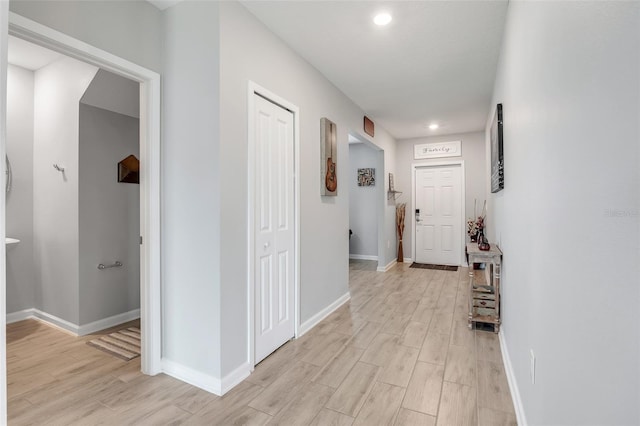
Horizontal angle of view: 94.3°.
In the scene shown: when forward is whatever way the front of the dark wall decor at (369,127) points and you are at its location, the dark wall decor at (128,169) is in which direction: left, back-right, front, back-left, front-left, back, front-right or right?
back-right

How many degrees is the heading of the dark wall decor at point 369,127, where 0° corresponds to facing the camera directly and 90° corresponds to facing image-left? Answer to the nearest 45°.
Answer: approximately 270°

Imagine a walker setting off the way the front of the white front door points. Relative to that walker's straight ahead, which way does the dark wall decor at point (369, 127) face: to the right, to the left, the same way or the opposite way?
to the left

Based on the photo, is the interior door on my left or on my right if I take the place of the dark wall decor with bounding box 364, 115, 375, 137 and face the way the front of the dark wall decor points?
on my right

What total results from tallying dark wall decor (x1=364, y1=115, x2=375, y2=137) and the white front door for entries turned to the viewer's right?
1

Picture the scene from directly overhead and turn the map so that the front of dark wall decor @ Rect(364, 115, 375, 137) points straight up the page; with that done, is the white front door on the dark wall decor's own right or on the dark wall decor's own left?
on the dark wall decor's own left

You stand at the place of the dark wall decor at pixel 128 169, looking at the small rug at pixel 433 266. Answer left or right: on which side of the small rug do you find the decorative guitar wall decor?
right

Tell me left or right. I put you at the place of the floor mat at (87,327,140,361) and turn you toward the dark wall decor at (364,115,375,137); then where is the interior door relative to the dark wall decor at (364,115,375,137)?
right

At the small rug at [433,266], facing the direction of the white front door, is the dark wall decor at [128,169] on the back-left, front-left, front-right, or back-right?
back-left

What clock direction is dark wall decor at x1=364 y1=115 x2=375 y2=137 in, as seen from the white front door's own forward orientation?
The dark wall decor is roughly at 1 o'clock from the white front door.

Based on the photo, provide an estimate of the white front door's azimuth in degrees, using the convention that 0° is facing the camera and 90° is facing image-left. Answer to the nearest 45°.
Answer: approximately 0°

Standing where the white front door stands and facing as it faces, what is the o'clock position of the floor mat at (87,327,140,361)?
The floor mat is roughly at 1 o'clock from the white front door.

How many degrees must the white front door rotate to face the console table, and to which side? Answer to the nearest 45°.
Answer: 0° — it already faces it

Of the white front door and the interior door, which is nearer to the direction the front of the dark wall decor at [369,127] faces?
the white front door
